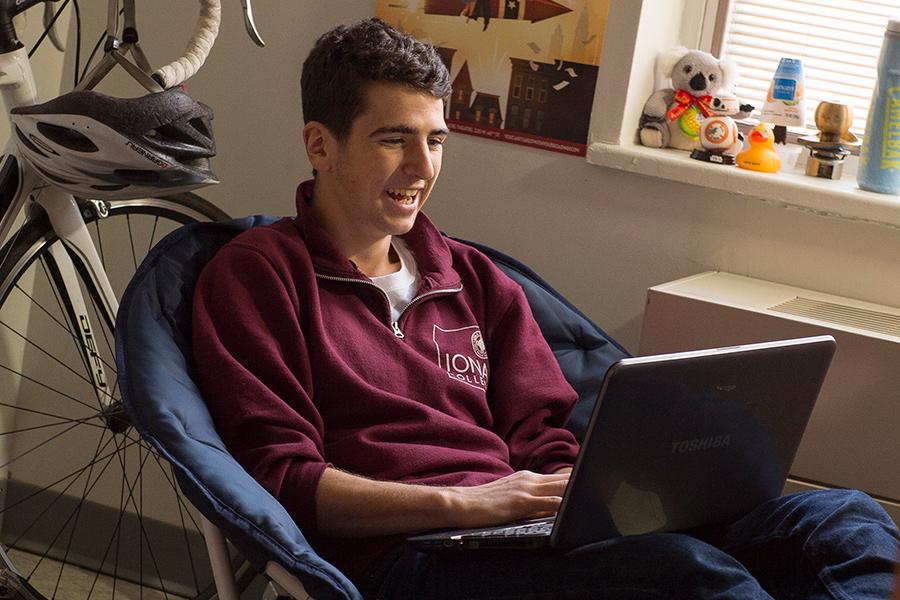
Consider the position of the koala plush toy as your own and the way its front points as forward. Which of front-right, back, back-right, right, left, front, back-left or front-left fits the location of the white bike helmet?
front-right

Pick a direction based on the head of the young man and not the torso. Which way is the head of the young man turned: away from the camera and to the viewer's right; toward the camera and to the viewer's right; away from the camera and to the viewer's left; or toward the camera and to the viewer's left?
toward the camera and to the viewer's right

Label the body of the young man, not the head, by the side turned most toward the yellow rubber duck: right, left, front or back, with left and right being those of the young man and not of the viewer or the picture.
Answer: left

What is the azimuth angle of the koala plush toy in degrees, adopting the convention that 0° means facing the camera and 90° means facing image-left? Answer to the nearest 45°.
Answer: approximately 0°

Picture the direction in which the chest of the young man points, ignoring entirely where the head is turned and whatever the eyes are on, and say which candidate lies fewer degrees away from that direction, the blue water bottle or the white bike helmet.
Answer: the blue water bottle

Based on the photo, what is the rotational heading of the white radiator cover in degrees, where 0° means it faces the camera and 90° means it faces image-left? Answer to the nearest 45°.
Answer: approximately 45°

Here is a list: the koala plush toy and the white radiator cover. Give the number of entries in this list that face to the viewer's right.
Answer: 0

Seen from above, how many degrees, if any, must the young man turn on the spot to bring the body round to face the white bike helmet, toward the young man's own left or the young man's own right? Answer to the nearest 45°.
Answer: approximately 135° to the young man's own right

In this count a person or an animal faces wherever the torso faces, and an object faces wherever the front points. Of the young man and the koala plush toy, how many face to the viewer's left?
0
